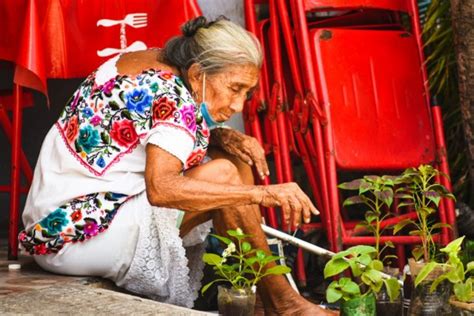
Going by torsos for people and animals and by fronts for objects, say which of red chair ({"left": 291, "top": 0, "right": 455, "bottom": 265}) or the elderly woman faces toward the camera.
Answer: the red chair

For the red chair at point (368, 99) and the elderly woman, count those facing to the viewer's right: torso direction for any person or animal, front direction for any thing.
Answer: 1

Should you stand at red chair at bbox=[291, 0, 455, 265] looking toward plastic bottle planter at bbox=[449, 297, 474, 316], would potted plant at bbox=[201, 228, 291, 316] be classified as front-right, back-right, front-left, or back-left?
front-right

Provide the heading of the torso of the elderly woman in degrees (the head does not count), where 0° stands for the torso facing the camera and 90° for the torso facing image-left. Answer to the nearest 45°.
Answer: approximately 270°

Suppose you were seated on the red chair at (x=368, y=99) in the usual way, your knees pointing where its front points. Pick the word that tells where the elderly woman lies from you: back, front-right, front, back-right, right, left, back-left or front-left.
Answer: front-right

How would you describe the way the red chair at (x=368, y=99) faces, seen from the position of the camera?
facing the viewer

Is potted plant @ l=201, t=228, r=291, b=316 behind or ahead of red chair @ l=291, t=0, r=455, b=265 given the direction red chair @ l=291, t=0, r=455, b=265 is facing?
ahead
